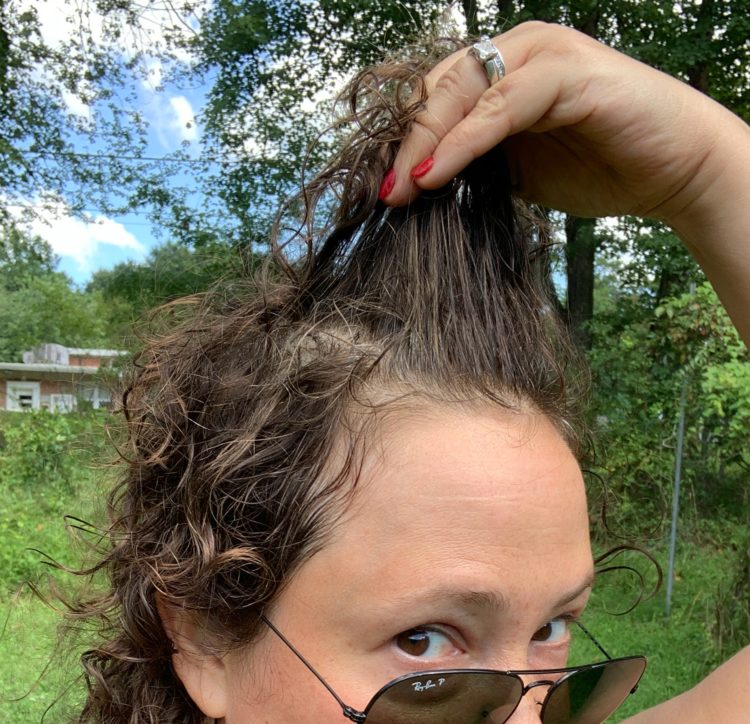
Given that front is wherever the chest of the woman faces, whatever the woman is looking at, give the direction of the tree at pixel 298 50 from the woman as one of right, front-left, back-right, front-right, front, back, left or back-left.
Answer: back-left

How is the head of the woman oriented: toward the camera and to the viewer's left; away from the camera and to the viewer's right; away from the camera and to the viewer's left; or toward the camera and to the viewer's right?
toward the camera and to the viewer's right

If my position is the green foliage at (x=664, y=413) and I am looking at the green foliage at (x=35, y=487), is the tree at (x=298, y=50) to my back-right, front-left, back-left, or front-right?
front-right

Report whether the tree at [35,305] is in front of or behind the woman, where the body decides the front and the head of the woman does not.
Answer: behind

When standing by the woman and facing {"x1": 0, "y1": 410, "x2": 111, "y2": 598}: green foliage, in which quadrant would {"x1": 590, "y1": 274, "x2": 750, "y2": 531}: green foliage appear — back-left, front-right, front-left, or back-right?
front-right

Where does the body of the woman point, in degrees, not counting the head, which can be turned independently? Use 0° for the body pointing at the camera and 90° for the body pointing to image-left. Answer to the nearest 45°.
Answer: approximately 315°

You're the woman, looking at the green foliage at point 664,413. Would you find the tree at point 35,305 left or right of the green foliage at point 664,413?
left

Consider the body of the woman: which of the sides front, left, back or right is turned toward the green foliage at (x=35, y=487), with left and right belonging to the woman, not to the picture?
back
